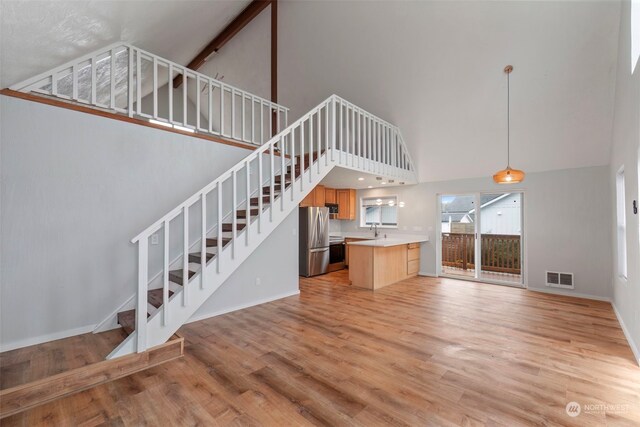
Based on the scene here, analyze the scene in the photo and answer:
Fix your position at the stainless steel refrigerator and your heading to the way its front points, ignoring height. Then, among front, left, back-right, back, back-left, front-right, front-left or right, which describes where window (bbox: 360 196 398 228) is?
left

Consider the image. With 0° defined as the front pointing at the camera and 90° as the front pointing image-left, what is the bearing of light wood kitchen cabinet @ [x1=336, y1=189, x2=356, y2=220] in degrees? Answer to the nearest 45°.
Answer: approximately 45°

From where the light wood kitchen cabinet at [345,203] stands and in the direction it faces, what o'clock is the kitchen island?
The kitchen island is roughly at 10 o'clock from the light wood kitchen cabinet.

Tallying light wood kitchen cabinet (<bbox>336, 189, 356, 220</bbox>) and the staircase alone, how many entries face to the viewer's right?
0

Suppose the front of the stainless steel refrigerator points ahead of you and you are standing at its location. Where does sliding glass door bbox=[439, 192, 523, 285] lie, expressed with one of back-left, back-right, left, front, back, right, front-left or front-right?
front-left

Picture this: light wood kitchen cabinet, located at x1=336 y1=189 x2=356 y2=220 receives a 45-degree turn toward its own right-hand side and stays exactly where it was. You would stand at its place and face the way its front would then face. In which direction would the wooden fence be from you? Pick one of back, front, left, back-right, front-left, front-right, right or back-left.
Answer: back

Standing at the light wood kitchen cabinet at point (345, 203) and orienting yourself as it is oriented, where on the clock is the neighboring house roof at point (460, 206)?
The neighboring house roof is roughly at 8 o'clock from the light wood kitchen cabinet.

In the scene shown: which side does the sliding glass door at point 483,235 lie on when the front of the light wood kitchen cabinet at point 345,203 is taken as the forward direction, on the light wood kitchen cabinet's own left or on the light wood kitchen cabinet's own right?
on the light wood kitchen cabinet's own left

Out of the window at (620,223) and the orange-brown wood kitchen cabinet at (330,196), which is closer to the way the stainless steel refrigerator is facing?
the window

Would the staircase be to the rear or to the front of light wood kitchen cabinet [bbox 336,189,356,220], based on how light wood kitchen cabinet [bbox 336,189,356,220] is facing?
to the front

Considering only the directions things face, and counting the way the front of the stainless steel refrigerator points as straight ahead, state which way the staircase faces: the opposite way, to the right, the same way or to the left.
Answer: to the right

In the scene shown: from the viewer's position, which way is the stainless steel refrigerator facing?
facing the viewer and to the right of the viewer
